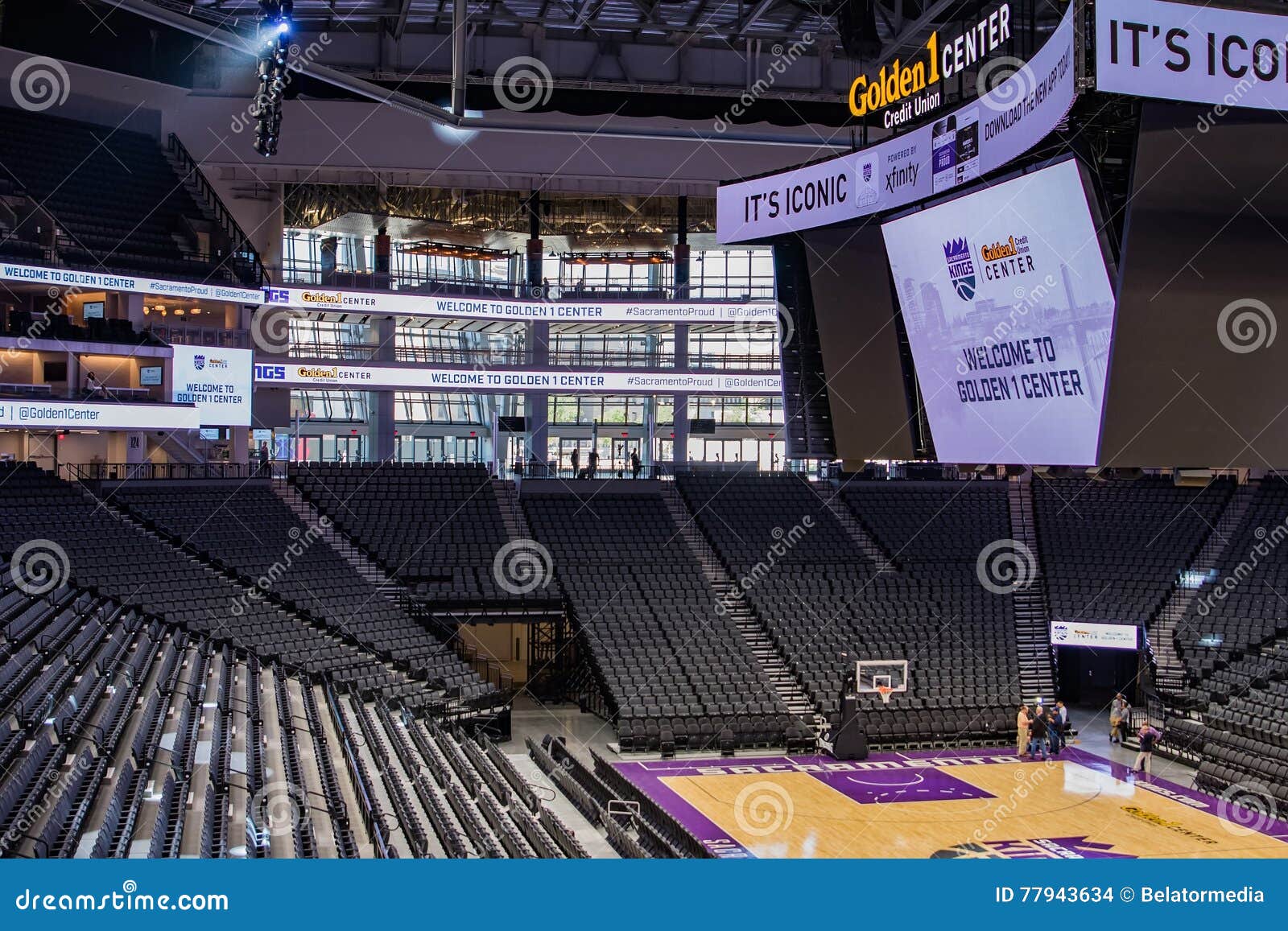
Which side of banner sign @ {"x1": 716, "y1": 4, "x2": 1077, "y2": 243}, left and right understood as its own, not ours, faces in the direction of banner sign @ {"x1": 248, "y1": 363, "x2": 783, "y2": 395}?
right

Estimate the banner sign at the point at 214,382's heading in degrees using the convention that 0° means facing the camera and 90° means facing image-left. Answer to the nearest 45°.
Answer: approximately 0°

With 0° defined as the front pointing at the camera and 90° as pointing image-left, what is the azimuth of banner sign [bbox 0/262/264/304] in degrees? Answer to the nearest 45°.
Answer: approximately 315°

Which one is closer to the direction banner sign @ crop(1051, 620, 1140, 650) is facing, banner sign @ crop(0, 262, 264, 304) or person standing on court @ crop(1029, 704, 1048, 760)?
the person standing on court

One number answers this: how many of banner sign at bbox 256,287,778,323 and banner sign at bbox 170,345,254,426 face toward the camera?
2

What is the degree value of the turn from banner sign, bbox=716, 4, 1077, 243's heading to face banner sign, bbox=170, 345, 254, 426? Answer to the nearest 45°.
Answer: approximately 90° to its right

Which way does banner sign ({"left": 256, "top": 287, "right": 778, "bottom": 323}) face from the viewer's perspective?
toward the camera

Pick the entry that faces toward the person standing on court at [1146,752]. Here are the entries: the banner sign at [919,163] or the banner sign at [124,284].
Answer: the banner sign at [124,284]

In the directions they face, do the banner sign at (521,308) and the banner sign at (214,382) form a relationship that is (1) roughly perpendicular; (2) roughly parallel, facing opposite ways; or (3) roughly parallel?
roughly parallel

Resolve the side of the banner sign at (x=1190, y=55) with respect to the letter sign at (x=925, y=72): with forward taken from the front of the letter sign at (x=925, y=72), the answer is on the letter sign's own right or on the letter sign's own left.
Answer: on the letter sign's own left

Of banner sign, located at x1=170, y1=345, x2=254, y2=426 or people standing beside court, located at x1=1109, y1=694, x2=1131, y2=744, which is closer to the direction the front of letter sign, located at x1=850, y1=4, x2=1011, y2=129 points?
the banner sign

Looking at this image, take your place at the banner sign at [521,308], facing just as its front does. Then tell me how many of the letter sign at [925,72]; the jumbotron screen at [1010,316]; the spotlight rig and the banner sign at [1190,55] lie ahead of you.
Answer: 4

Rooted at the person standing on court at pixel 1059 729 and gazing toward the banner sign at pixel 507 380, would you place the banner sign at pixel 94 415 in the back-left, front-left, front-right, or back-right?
front-left

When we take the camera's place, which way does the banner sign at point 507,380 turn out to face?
facing the viewer

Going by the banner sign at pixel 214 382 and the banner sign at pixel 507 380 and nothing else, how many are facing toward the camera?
2

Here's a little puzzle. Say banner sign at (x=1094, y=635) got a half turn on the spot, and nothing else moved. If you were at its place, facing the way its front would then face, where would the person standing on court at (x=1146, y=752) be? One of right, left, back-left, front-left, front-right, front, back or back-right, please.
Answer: back
